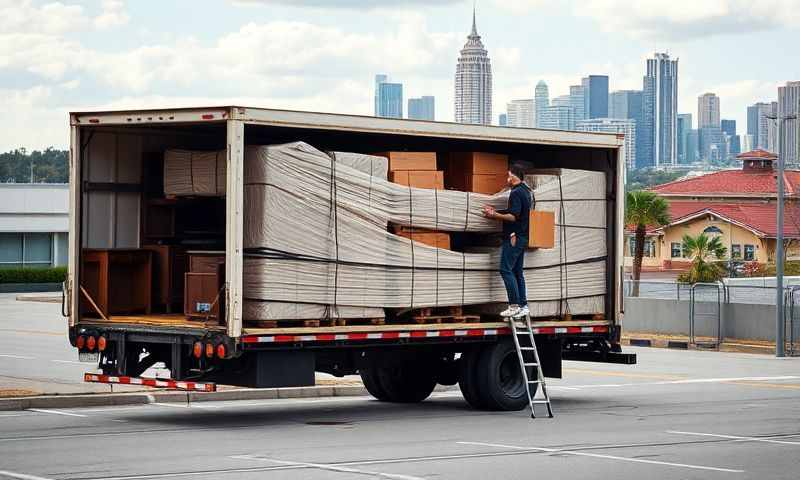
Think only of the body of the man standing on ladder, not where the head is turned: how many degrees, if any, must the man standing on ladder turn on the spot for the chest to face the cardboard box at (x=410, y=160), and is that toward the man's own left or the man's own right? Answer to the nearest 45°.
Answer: approximately 45° to the man's own left

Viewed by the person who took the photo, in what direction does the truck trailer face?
facing away from the viewer and to the right of the viewer

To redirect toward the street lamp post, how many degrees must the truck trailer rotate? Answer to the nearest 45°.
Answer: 0° — it already faces it

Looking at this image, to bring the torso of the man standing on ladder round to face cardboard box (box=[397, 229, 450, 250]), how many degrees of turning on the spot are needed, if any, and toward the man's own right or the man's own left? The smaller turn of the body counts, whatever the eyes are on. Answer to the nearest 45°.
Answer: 0° — they already face it
